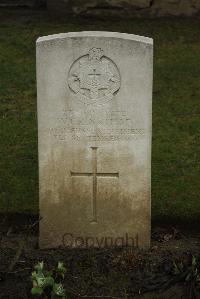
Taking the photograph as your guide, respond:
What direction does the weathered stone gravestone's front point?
toward the camera
